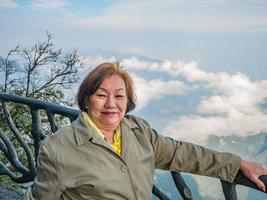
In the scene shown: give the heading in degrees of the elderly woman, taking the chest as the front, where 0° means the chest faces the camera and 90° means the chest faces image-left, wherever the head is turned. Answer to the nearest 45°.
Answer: approximately 315°
